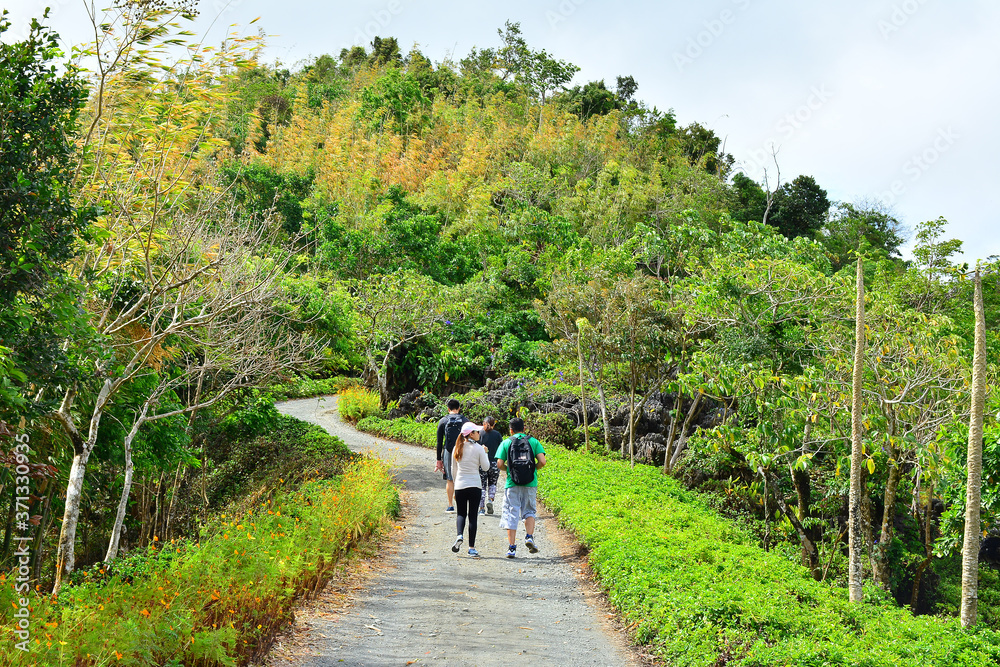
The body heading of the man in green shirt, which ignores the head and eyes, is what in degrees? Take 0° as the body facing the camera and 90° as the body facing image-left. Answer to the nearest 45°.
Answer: approximately 180°

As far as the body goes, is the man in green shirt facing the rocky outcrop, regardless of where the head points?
yes

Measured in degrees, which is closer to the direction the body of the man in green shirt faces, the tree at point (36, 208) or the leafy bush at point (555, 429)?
the leafy bush

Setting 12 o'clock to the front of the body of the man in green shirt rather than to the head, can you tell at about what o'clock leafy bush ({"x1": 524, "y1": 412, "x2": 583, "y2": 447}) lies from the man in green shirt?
The leafy bush is roughly at 12 o'clock from the man in green shirt.

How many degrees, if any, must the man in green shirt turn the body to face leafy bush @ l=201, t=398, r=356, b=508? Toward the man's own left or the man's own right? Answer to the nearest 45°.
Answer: approximately 45° to the man's own left
